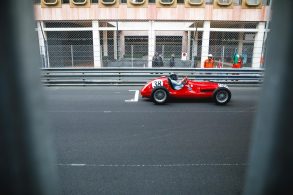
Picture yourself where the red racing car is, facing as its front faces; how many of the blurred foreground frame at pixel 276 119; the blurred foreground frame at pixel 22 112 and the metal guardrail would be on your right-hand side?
2

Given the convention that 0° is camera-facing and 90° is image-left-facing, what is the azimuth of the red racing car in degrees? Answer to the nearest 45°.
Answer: approximately 270°

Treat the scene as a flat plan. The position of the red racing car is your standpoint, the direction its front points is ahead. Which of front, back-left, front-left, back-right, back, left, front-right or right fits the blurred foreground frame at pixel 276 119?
right

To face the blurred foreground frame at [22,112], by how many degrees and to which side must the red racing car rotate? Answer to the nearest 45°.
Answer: approximately 90° to its right

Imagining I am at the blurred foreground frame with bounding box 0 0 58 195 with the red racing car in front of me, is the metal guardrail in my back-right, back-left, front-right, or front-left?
front-left

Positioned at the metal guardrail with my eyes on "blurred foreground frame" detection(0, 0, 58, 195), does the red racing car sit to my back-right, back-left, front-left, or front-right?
front-left
